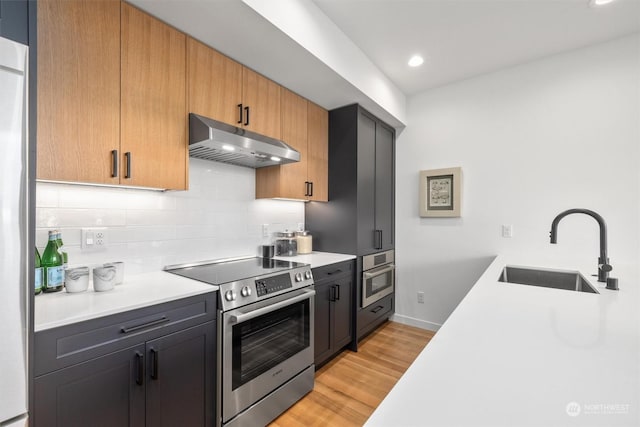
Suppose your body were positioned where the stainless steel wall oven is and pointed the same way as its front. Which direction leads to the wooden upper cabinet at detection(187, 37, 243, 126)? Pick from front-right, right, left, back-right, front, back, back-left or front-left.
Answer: right

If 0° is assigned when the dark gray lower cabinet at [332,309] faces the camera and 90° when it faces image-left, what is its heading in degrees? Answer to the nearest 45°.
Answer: approximately 315°

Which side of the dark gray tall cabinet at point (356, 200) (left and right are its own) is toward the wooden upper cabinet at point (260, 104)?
right

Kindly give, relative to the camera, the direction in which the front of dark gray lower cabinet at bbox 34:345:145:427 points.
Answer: facing the viewer and to the right of the viewer

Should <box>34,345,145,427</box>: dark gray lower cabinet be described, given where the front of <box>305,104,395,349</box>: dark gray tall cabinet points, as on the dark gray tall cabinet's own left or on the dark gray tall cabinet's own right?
on the dark gray tall cabinet's own right

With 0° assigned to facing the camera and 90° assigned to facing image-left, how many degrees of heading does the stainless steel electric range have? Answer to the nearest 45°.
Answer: approximately 315°

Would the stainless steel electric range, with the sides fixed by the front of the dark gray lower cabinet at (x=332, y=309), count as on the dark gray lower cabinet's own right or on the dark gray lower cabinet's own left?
on the dark gray lower cabinet's own right

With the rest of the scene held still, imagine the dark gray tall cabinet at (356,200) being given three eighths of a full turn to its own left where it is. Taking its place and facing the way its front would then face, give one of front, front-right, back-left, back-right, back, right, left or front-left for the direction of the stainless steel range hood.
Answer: back-left

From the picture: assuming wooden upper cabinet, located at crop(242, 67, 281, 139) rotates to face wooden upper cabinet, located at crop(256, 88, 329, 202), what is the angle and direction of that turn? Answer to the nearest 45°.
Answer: approximately 90° to its left

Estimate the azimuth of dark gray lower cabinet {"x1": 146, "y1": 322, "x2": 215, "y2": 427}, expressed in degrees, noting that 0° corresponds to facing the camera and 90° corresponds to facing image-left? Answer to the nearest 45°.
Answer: approximately 315°

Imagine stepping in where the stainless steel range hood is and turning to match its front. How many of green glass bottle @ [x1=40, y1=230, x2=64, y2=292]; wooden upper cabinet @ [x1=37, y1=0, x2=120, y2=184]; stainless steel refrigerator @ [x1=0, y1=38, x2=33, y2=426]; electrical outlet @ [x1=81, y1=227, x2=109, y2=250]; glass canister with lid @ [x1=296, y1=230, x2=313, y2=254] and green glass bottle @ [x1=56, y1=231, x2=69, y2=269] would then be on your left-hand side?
1

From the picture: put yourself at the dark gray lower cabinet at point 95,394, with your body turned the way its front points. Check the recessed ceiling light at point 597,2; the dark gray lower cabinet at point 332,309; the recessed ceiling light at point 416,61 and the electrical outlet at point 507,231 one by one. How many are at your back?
0

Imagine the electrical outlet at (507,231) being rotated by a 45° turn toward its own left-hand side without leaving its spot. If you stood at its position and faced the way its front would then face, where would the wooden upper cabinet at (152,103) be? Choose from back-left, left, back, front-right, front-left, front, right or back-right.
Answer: right

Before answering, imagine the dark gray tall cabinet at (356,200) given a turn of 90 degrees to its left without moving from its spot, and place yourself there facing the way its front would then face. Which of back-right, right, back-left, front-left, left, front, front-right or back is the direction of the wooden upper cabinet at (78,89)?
back

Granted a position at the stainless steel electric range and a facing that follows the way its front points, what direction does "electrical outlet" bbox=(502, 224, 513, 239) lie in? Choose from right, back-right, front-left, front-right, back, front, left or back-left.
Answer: front-left

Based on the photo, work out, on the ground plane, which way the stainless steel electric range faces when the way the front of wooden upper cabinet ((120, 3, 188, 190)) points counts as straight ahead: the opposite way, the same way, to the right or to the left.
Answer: the same way

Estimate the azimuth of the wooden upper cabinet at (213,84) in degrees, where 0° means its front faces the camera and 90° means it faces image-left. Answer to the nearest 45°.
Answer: approximately 315°
